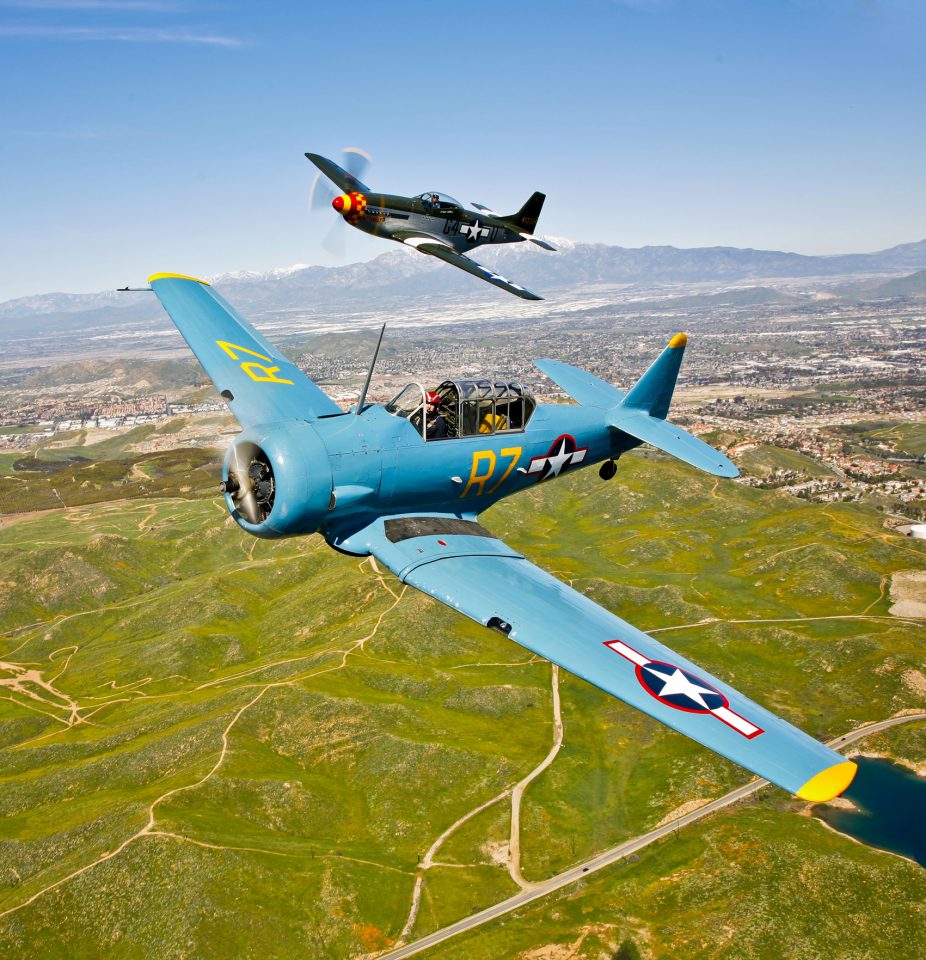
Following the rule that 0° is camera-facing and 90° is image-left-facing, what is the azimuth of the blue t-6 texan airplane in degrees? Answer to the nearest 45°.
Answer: approximately 45°

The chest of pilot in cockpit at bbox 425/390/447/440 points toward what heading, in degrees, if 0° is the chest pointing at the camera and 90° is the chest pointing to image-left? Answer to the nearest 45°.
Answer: approximately 45°
